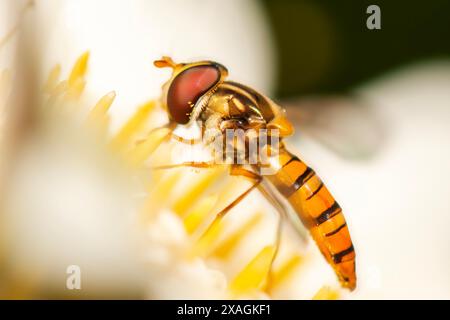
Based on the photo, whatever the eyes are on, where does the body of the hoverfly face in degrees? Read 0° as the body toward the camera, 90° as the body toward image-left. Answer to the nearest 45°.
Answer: approximately 90°
